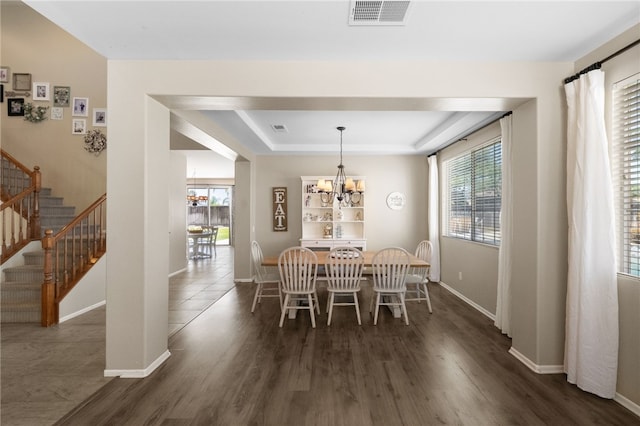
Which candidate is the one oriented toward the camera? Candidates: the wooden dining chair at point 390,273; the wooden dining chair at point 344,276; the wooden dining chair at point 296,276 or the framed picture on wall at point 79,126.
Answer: the framed picture on wall

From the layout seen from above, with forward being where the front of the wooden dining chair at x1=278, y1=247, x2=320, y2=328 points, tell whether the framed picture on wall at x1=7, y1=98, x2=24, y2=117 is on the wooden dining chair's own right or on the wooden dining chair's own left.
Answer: on the wooden dining chair's own left

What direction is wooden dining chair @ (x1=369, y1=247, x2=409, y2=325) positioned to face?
away from the camera

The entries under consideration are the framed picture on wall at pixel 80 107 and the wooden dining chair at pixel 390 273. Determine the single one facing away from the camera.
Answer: the wooden dining chair

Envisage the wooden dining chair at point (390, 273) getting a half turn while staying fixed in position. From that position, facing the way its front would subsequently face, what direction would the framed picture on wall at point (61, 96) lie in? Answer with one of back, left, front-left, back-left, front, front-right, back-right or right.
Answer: right

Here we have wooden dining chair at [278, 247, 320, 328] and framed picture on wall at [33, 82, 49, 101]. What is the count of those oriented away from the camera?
1

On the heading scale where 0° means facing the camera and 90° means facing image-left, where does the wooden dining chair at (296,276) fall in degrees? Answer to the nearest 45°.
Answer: approximately 180°

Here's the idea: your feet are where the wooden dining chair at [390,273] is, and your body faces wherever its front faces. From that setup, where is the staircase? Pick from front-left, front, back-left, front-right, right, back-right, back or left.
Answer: left

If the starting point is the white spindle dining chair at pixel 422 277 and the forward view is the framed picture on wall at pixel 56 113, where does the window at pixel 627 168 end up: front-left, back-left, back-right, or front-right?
back-left

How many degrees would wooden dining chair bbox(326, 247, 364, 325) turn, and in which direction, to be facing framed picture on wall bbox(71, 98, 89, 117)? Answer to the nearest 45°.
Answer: approximately 90° to its left

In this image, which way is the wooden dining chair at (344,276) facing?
away from the camera

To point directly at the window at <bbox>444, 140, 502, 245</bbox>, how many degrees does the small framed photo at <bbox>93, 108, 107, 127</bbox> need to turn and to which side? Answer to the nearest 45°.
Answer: approximately 45° to its left

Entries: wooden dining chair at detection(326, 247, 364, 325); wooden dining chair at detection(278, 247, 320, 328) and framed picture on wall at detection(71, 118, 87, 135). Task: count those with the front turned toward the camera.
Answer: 1

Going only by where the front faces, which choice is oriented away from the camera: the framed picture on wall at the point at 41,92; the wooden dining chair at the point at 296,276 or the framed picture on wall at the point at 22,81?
the wooden dining chair

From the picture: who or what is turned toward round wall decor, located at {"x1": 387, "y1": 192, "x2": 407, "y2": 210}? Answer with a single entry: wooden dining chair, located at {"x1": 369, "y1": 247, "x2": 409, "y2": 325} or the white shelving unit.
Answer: the wooden dining chair

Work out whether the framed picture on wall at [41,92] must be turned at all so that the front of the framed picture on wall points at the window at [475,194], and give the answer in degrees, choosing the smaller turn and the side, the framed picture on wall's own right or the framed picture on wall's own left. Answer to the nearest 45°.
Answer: approximately 45° to the framed picture on wall's own left
